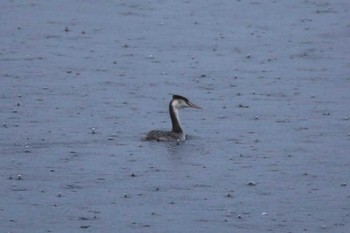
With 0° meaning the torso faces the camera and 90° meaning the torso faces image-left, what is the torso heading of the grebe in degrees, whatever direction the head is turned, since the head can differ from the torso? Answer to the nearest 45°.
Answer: approximately 270°
